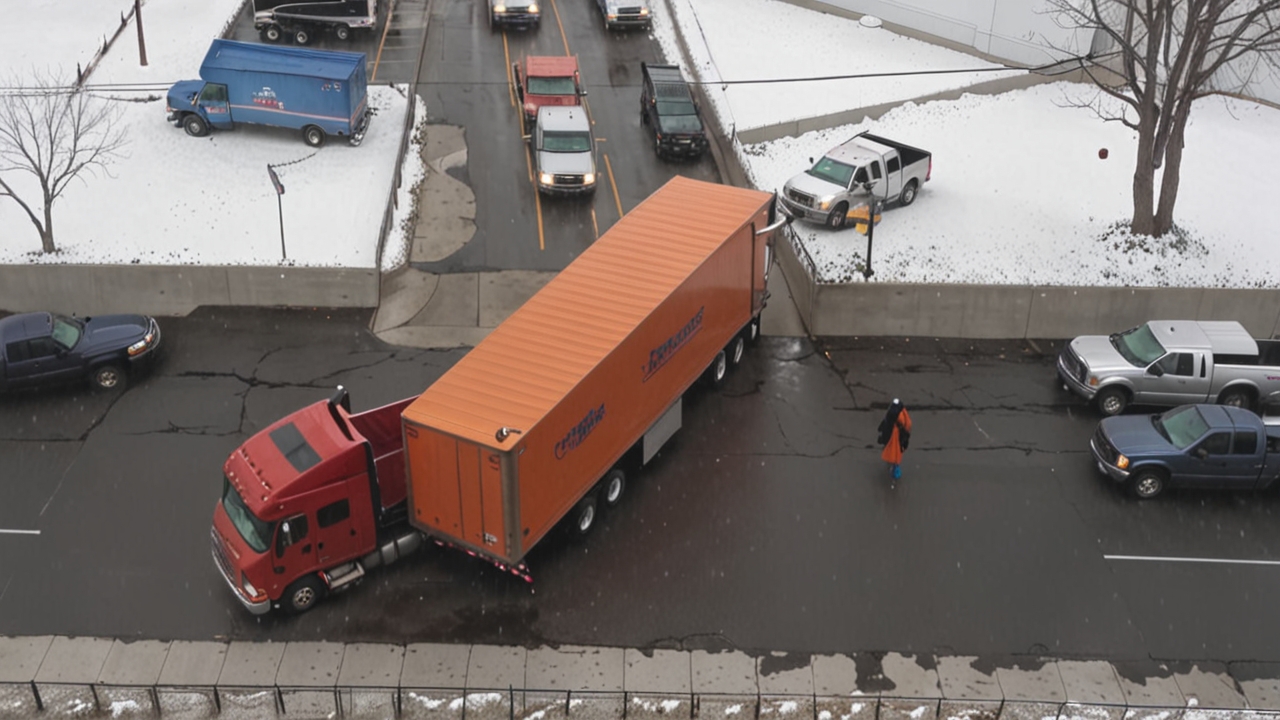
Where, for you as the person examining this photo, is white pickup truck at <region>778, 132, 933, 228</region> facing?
facing the viewer and to the left of the viewer

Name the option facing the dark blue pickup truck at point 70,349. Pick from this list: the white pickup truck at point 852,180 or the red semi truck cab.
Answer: the white pickup truck

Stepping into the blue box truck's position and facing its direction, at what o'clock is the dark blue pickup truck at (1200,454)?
The dark blue pickup truck is roughly at 8 o'clock from the blue box truck.

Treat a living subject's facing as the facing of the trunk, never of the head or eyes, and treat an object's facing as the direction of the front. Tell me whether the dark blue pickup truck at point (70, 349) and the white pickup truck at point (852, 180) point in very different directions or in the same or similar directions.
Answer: very different directions

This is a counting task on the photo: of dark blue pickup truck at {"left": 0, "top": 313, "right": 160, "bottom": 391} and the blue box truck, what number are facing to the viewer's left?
1

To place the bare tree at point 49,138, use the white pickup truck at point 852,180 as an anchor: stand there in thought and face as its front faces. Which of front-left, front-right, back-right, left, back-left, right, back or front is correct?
front-right

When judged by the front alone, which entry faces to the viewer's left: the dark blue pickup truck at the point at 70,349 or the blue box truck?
the blue box truck

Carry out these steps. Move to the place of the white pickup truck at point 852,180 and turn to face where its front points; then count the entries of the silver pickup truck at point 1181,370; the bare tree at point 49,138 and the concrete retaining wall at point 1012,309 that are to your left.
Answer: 2

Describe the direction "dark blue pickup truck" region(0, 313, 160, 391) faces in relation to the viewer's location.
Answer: facing to the right of the viewer

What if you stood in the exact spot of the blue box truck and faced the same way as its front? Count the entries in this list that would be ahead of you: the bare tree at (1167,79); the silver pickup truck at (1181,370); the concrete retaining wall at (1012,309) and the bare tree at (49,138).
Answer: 1

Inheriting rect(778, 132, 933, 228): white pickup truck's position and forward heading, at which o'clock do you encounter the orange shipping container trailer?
The orange shipping container trailer is roughly at 11 o'clock from the white pickup truck.

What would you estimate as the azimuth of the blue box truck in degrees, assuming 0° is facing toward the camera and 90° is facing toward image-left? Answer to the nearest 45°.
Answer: approximately 90°

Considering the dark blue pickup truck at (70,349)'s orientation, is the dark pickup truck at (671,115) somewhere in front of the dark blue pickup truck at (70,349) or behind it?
in front

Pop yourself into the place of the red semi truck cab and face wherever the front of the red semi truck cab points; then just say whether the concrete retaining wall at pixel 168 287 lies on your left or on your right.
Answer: on your right
